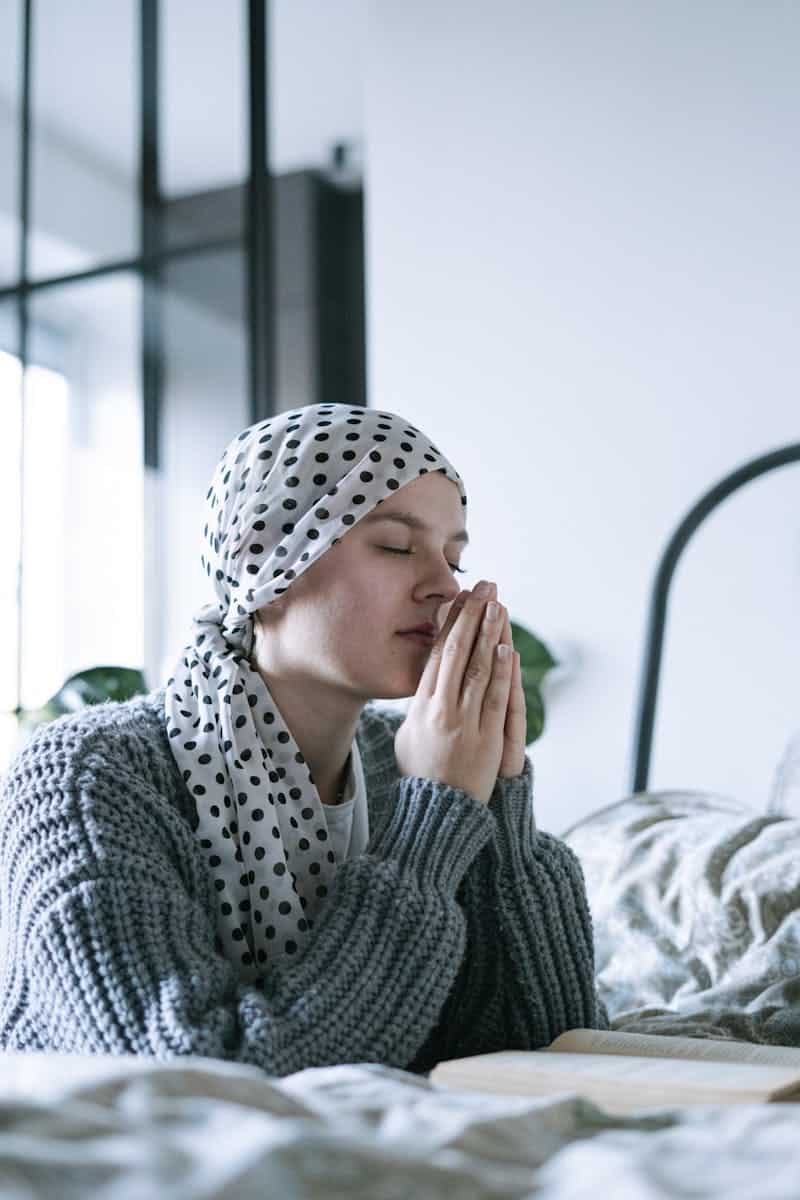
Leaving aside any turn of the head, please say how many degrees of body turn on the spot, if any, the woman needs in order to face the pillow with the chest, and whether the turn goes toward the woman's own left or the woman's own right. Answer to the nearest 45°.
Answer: approximately 90° to the woman's own left

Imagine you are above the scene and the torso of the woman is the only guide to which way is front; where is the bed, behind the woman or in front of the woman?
in front

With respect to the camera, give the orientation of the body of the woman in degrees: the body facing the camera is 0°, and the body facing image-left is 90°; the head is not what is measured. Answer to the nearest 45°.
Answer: approximately 315°
